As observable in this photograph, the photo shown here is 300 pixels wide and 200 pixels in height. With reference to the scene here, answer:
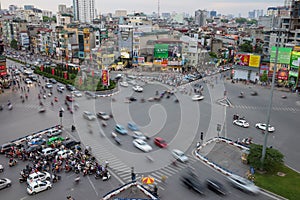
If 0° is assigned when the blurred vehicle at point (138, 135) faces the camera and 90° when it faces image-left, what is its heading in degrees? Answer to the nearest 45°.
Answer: approximately 315°

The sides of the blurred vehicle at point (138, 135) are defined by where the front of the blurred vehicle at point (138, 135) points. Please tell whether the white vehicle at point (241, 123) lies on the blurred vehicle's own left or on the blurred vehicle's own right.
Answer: on the blurred vehicle's own left

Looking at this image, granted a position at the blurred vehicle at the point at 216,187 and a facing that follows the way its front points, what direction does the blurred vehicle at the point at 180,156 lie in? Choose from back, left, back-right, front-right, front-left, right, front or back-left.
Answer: back

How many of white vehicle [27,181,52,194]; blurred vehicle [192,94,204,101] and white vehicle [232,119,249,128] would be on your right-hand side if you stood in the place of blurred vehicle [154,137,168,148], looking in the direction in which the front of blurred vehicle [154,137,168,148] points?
1

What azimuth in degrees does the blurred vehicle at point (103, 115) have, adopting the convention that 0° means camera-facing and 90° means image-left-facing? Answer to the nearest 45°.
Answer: approximately 315°

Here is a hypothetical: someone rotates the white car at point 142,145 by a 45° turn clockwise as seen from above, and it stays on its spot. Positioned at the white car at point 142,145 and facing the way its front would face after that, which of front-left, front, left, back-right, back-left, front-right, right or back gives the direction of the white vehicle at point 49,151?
right

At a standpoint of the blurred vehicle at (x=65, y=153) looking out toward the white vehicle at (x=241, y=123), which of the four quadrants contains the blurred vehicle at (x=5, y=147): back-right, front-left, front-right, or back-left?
back-left

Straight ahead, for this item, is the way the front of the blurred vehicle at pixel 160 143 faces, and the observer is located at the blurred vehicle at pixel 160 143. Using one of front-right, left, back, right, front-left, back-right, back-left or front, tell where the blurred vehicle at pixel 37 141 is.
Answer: back-right

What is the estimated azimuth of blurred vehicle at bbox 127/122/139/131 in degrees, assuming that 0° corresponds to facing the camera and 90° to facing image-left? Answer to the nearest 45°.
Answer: approximately 315°
